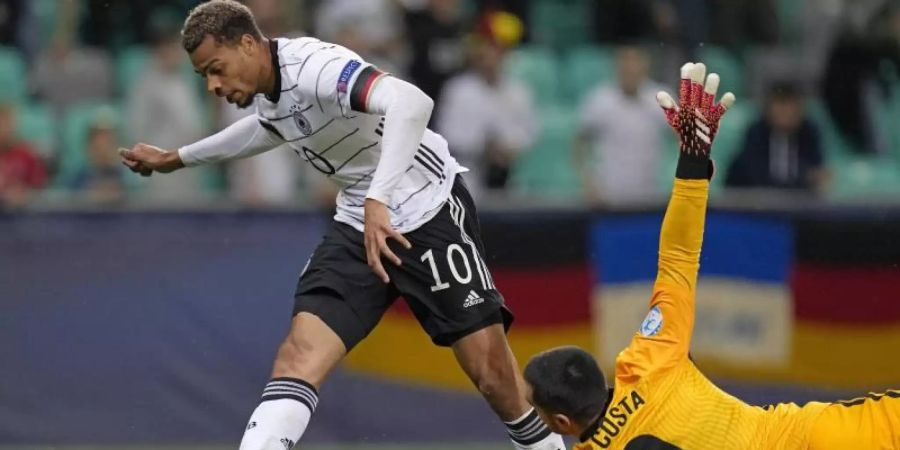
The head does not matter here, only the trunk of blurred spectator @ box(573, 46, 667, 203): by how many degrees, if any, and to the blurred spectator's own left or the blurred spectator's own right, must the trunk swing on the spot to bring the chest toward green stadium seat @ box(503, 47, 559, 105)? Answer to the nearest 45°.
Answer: approximately 135° to the blurred spectator's own right

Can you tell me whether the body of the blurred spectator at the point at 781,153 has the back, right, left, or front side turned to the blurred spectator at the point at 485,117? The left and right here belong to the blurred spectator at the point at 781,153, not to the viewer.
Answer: right

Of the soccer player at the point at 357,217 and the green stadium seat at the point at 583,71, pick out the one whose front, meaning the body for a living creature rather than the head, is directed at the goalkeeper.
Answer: the green stadium seat

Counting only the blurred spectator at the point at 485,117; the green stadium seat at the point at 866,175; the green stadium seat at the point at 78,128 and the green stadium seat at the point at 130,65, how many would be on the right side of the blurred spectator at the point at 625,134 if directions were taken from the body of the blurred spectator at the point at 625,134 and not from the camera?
3

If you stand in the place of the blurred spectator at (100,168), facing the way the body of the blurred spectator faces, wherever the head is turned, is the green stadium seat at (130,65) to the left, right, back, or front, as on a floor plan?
back

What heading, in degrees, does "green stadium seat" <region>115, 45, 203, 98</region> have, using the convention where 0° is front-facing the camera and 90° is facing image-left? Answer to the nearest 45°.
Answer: approximately 0°

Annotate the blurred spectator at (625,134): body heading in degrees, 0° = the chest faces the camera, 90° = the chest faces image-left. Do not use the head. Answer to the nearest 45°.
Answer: approximately 0°

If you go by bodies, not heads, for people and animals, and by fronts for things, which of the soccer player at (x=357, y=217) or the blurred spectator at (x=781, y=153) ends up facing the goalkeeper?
the blurred spectator
